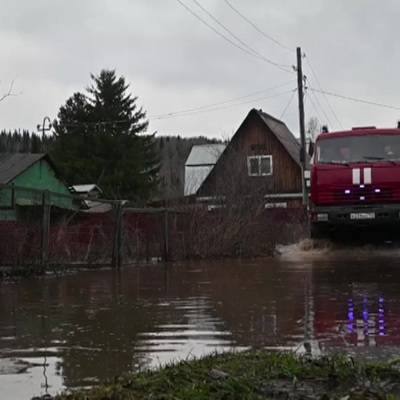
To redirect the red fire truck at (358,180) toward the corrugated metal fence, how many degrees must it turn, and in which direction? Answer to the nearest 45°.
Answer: approximately 90° to its right

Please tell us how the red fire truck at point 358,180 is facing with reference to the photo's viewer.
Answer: facing the viewer
